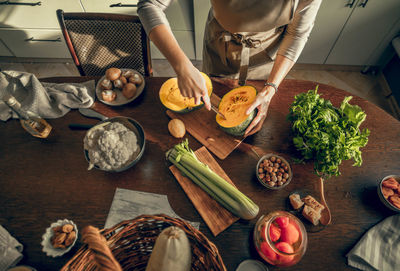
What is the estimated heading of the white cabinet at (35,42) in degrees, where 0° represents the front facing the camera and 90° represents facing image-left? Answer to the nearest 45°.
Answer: approximately 0°

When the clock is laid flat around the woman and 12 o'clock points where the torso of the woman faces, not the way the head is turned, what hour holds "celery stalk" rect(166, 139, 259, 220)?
The celery stalk is roughly at 12 o'clock from the woman.

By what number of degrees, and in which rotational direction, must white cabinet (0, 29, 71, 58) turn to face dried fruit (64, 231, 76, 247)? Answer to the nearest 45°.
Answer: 0° — it already faces it

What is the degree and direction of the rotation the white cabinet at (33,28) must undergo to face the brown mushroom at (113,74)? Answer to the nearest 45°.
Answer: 0° — it already faces it

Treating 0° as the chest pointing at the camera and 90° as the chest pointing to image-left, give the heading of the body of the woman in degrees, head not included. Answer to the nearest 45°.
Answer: approximately 0°

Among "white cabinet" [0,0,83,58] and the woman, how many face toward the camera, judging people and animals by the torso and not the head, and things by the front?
2
